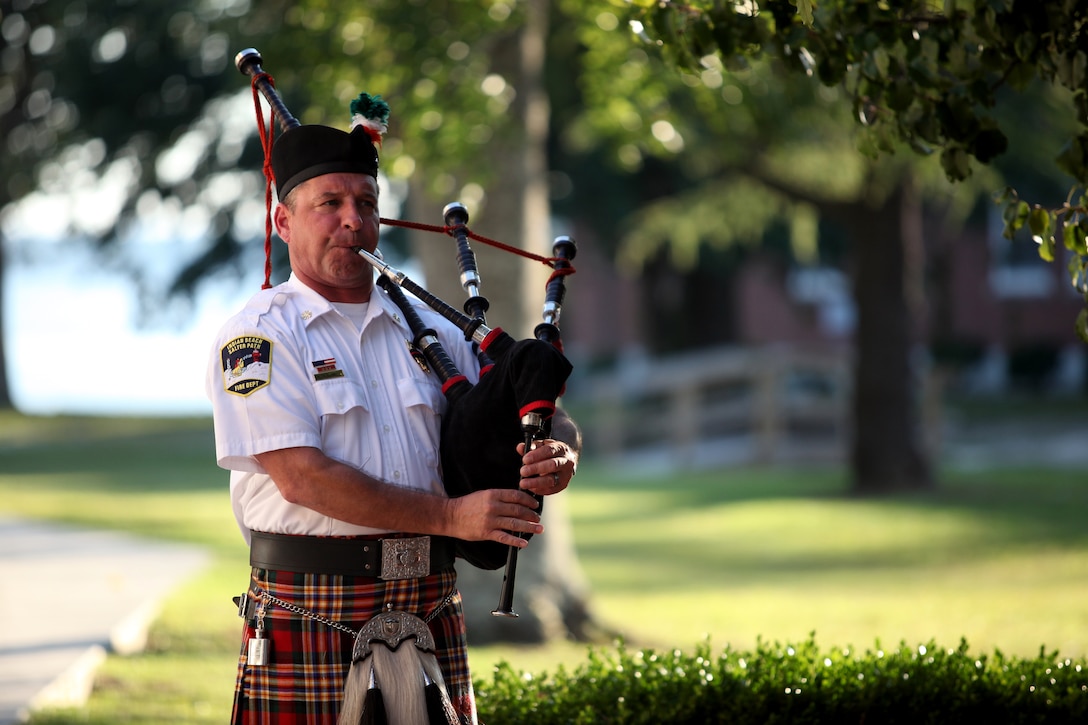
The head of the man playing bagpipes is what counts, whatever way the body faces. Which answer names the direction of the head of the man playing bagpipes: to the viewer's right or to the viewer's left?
to the viewer's right

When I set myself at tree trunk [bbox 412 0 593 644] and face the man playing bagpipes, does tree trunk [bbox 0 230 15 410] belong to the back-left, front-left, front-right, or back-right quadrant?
back-right

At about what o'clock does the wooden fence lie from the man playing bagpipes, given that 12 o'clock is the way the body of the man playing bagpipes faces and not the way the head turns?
The wooden fence is roughly at 8 o'clock from the man playing bagpipes.

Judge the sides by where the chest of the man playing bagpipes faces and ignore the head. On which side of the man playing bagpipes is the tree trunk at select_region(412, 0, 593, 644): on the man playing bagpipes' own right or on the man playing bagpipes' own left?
on the man playing bagpipes' own left

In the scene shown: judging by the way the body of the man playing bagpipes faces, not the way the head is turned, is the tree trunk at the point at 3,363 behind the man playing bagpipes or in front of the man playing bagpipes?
behind

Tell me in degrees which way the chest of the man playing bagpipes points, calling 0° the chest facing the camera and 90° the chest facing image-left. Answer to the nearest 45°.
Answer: approximately 315°

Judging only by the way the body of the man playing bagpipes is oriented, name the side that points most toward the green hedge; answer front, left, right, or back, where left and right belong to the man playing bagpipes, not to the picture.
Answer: left

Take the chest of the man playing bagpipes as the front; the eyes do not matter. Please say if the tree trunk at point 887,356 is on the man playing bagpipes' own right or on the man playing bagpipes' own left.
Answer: on the man playing bagpipes' own left
